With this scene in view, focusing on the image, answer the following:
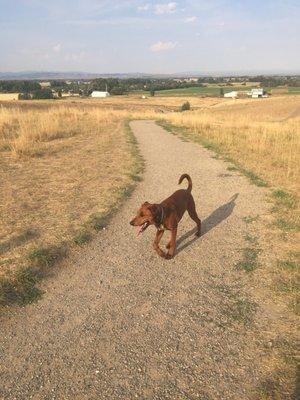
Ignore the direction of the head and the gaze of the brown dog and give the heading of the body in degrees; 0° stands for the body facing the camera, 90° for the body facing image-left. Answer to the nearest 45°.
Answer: approximately 45°
